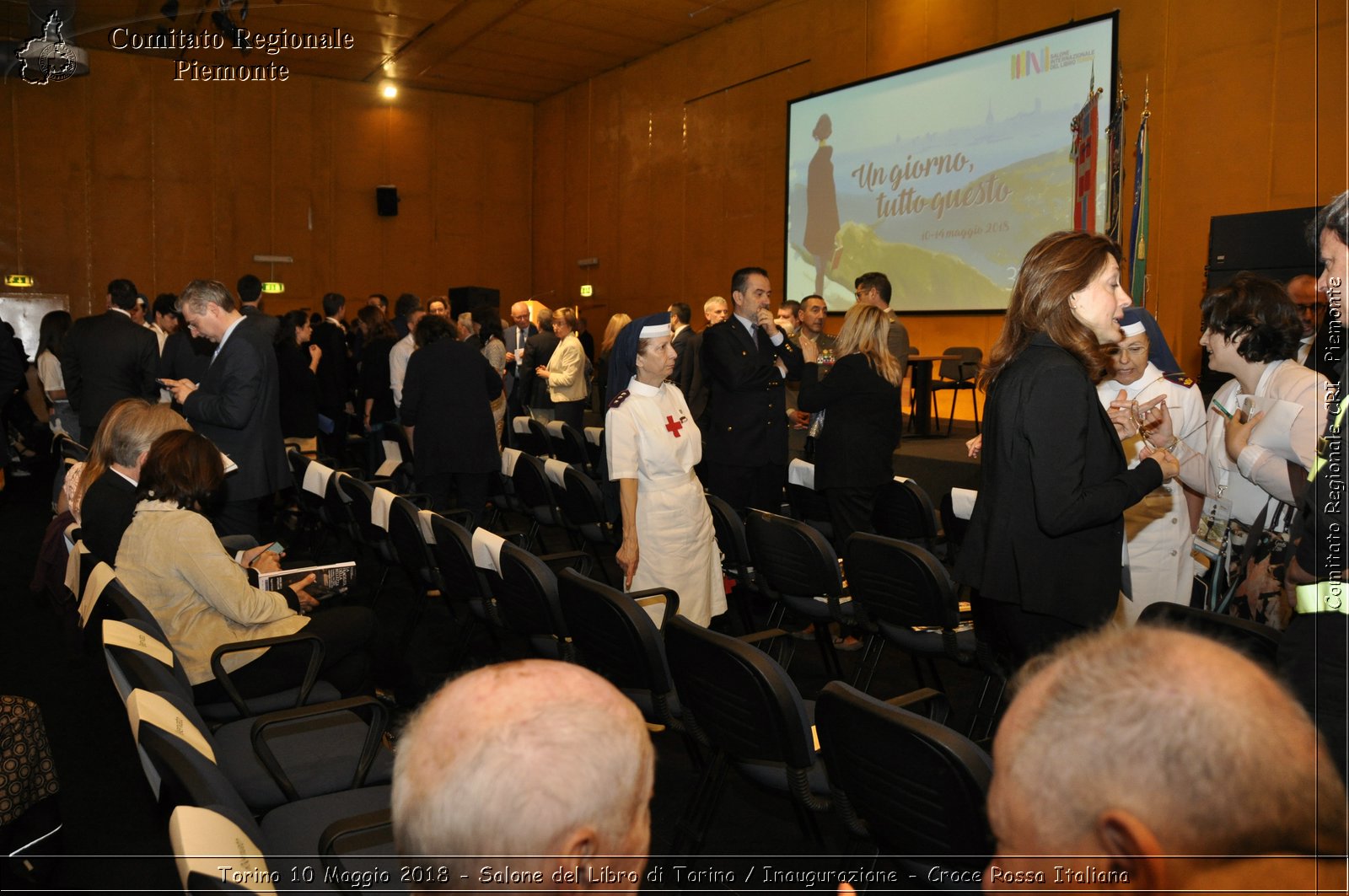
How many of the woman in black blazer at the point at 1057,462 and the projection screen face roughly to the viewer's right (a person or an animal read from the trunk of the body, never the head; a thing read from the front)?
1

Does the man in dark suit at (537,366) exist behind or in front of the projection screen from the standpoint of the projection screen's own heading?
in front

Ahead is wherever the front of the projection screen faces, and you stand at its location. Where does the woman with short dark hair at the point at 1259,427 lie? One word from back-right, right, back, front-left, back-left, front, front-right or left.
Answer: front-left

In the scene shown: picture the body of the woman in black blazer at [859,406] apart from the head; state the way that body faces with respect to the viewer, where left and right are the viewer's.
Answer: facing away from the viewer and to the left of the viewer

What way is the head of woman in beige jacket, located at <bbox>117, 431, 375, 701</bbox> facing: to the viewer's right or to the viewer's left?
to the viewer's right

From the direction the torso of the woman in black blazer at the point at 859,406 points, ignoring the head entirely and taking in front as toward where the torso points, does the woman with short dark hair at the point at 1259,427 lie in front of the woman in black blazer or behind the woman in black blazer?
behind

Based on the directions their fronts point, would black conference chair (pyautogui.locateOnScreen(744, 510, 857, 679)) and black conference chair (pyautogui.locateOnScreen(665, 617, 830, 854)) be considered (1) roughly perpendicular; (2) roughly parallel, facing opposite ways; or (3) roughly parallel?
roughly parallel

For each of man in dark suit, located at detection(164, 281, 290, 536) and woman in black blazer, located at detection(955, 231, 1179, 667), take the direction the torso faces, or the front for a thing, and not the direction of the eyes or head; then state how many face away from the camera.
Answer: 0

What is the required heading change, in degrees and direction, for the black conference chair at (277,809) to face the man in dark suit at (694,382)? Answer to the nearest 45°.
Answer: approximately 45° to its left

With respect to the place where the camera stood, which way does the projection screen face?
facing the viewer and to the left of the viewer

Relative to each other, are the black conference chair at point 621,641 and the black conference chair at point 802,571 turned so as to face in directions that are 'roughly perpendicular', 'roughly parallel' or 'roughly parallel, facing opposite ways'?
roughly parallel
